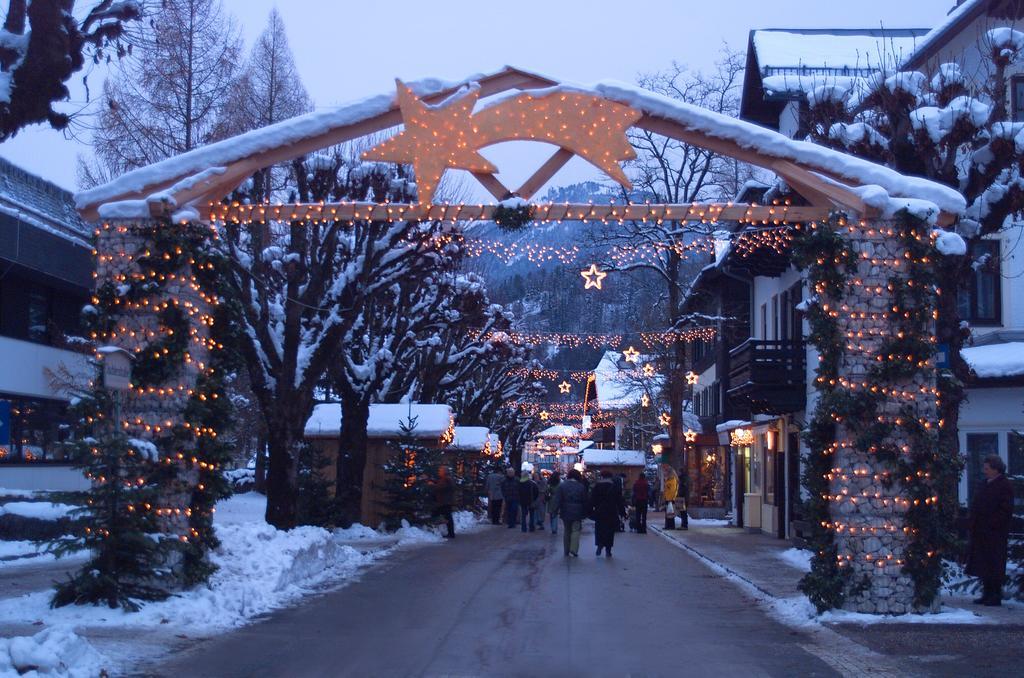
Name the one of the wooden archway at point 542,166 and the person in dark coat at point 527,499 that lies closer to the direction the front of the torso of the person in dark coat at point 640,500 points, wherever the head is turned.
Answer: the person in dark coat

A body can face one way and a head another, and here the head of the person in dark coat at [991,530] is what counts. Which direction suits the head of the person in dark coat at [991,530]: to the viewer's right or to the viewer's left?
to the viewer's left

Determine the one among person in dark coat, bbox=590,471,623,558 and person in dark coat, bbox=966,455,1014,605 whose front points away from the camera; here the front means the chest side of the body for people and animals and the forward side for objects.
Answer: person in dark coat, bbox=590,471,623,558

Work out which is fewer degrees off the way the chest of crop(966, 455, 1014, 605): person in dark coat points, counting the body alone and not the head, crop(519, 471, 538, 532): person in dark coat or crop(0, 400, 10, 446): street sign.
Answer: the street sign

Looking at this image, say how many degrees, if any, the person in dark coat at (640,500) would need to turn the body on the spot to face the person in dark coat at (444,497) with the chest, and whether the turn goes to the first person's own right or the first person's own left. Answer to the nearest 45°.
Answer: approximately 135° to the first person's own left

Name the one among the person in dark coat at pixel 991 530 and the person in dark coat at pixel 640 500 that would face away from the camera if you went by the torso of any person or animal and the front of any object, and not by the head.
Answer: the person in dark coat at pixel 640 500

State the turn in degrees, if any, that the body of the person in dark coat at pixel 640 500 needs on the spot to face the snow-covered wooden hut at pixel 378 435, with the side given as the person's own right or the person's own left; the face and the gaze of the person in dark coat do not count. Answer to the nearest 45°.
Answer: approximately 90° to the person's own left

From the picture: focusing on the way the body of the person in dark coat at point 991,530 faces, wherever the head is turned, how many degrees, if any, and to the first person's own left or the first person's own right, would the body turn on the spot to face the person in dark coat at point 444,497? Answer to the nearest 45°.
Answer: approximately 45° to the first person's own right

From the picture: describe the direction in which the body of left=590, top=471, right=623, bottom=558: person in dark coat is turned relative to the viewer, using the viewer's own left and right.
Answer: facing away from the viewer

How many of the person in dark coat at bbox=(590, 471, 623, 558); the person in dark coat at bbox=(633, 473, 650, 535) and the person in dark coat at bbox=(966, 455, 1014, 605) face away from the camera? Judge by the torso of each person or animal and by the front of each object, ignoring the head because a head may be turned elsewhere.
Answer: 2

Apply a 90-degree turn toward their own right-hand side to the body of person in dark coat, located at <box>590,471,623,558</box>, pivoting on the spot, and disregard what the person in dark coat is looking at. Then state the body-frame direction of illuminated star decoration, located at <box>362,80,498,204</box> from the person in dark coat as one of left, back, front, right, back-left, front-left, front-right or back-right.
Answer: right

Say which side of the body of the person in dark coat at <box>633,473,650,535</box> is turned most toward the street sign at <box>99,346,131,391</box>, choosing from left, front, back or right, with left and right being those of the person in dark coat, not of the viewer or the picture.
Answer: back

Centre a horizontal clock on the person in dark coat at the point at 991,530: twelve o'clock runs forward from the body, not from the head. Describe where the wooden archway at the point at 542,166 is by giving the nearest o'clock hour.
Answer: The wooden archway is roughly at 11 o'clock from the person in dark coat.

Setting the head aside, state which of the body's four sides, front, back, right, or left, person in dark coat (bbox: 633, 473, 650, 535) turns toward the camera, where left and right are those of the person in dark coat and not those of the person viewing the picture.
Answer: back

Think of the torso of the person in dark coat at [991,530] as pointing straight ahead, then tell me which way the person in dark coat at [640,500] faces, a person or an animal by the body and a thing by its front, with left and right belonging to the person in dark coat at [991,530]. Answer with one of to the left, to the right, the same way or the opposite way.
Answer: to the right

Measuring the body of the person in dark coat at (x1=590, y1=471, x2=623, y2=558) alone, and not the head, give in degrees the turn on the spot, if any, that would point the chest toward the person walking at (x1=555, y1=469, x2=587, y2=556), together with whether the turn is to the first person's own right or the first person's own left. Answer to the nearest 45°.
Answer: approximately 90° to the first person's own left

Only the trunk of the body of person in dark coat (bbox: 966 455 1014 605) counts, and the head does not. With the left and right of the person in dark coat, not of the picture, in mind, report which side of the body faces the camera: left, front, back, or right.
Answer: left

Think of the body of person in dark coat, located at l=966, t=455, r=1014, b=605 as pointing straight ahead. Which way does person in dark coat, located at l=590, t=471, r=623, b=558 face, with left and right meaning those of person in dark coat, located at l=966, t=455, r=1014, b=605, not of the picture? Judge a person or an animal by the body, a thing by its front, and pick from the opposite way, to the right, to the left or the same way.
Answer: to the right
